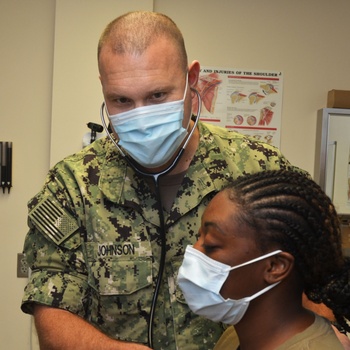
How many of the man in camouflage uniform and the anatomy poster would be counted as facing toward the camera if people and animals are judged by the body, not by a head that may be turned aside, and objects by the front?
2

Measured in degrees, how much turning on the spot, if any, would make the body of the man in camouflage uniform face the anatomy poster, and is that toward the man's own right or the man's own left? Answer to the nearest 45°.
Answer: approximately 180°

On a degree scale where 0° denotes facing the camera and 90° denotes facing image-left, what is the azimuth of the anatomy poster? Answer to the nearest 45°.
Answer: approximately 0°

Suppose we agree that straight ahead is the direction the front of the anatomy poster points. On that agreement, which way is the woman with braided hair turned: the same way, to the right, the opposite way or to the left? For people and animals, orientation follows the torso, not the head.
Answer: to the right

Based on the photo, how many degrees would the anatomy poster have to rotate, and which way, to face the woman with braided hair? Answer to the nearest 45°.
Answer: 0° — it already faces them

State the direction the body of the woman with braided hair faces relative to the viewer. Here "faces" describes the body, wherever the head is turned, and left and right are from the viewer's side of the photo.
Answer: facing to the left of the viewer

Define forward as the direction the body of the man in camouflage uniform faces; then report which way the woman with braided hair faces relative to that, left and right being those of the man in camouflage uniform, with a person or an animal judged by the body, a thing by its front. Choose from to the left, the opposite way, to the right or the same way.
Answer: to the right

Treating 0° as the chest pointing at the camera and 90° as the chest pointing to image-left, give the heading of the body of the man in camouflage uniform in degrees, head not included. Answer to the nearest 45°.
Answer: approximately 0°

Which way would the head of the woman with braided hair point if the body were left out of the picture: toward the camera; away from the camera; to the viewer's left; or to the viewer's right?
to the viewer's left
